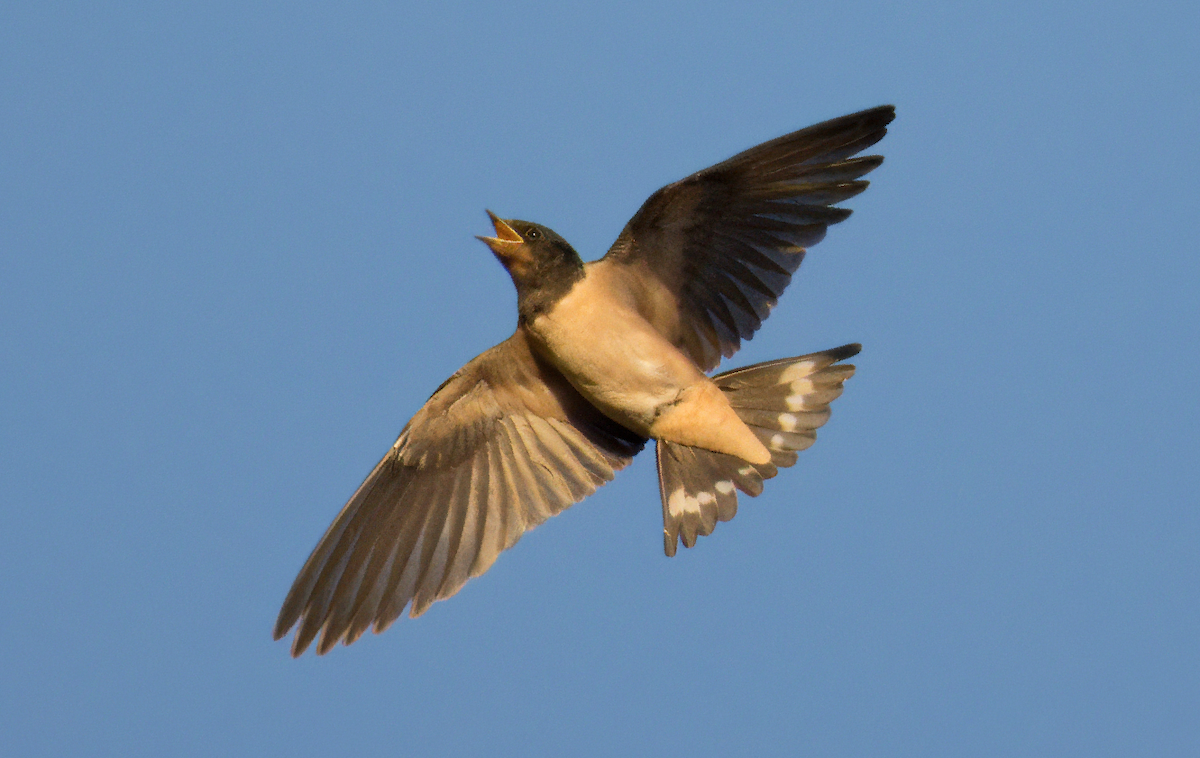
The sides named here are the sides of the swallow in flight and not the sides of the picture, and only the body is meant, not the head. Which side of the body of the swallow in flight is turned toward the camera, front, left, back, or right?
left
